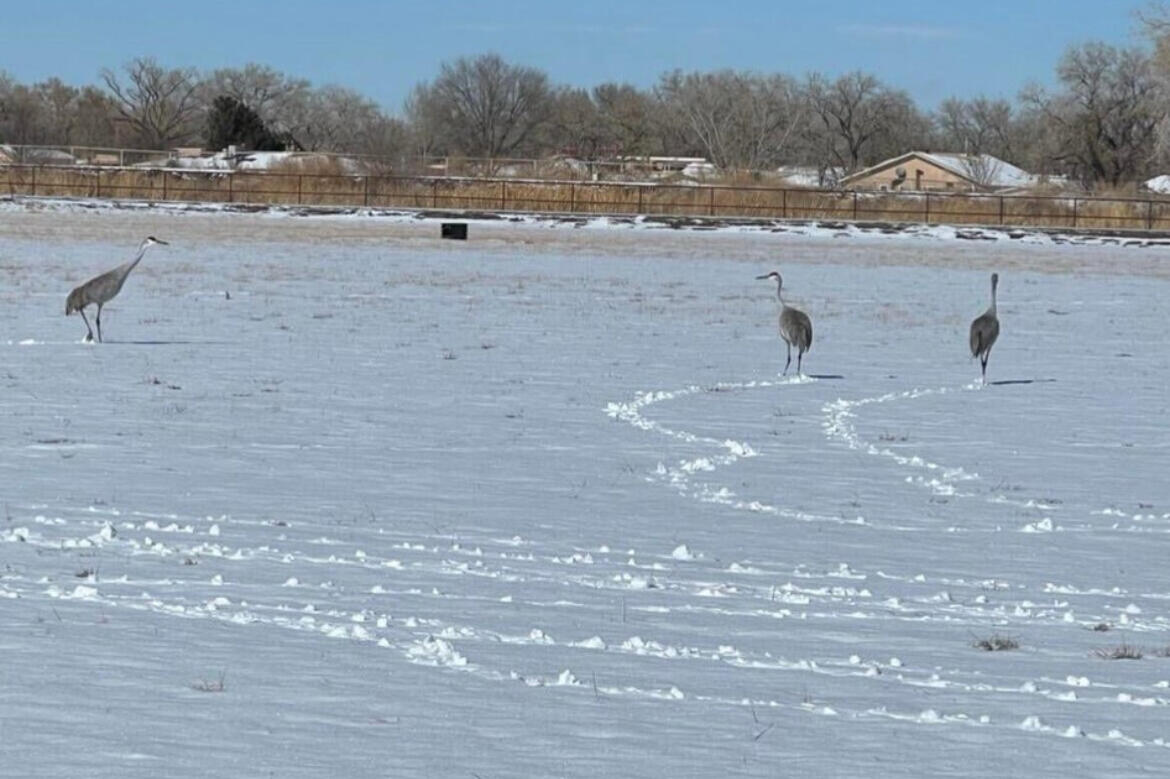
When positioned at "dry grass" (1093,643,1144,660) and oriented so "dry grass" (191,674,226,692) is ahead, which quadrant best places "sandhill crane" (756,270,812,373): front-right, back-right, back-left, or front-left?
back-right

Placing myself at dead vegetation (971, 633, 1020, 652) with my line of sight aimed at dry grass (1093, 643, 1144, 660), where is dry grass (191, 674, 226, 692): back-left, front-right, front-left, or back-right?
back-right

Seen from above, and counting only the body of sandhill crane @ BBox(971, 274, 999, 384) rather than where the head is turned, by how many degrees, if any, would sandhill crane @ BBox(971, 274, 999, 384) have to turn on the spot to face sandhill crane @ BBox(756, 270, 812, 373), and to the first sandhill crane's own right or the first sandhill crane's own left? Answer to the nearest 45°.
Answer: approximately 135° to the first sandhill crane's own left

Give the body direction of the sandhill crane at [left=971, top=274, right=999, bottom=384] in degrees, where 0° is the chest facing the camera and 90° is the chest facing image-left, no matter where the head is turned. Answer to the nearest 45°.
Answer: approximately 225°

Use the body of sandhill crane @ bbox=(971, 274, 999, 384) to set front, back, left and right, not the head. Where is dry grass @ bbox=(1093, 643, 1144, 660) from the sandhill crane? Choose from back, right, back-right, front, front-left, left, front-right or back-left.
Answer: back-right
